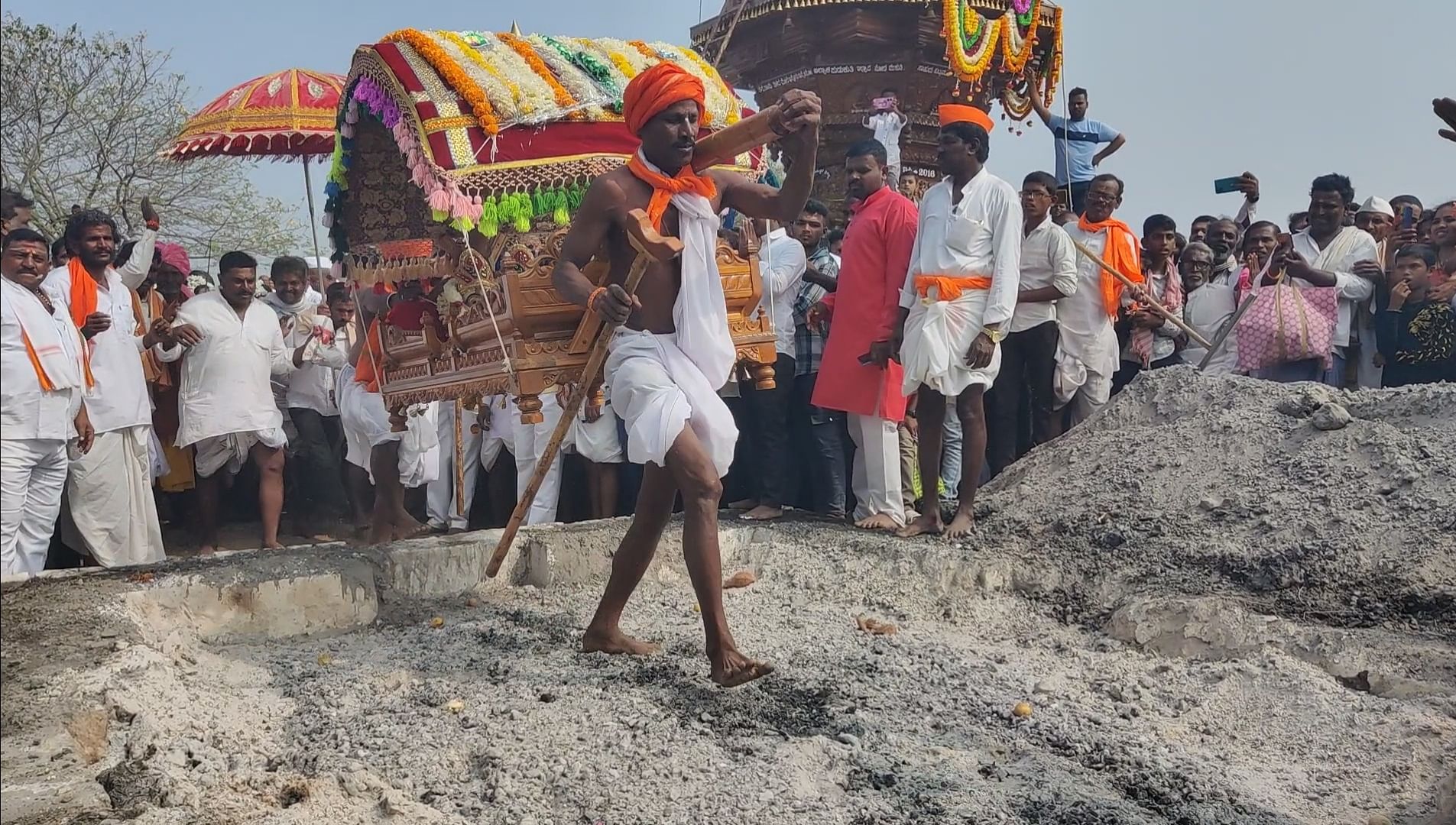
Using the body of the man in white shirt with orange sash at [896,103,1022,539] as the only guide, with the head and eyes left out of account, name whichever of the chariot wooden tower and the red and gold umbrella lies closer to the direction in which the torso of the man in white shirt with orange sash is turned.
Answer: the red and gold umbrella

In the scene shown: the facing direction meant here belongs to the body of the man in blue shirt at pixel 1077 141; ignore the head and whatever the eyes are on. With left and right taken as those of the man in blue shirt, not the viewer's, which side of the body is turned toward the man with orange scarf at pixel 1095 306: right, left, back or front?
front

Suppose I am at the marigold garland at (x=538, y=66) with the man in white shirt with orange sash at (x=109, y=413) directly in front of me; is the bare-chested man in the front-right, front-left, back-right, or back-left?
back-left

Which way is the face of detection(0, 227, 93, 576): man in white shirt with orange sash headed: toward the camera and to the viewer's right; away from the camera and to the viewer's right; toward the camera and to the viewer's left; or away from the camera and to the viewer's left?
toward the camera and to the viewer's right

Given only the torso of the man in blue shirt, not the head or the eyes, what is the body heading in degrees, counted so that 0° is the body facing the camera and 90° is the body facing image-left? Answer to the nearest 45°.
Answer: approximately 0°

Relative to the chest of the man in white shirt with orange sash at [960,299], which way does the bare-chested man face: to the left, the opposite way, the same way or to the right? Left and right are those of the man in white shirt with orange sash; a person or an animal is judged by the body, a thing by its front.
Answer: to the left

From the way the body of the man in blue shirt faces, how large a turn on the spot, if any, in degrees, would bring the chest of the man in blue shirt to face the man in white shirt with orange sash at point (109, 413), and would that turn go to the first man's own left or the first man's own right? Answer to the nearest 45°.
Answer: approximately 45° to the first man's own right

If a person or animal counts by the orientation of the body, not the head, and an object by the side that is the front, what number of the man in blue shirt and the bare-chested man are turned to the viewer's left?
0

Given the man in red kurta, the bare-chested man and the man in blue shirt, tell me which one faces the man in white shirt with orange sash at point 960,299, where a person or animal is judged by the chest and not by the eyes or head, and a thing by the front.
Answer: the man in blue shirt

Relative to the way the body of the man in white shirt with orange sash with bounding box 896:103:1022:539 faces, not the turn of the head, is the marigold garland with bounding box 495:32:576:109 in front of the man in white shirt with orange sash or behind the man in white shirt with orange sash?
in front
